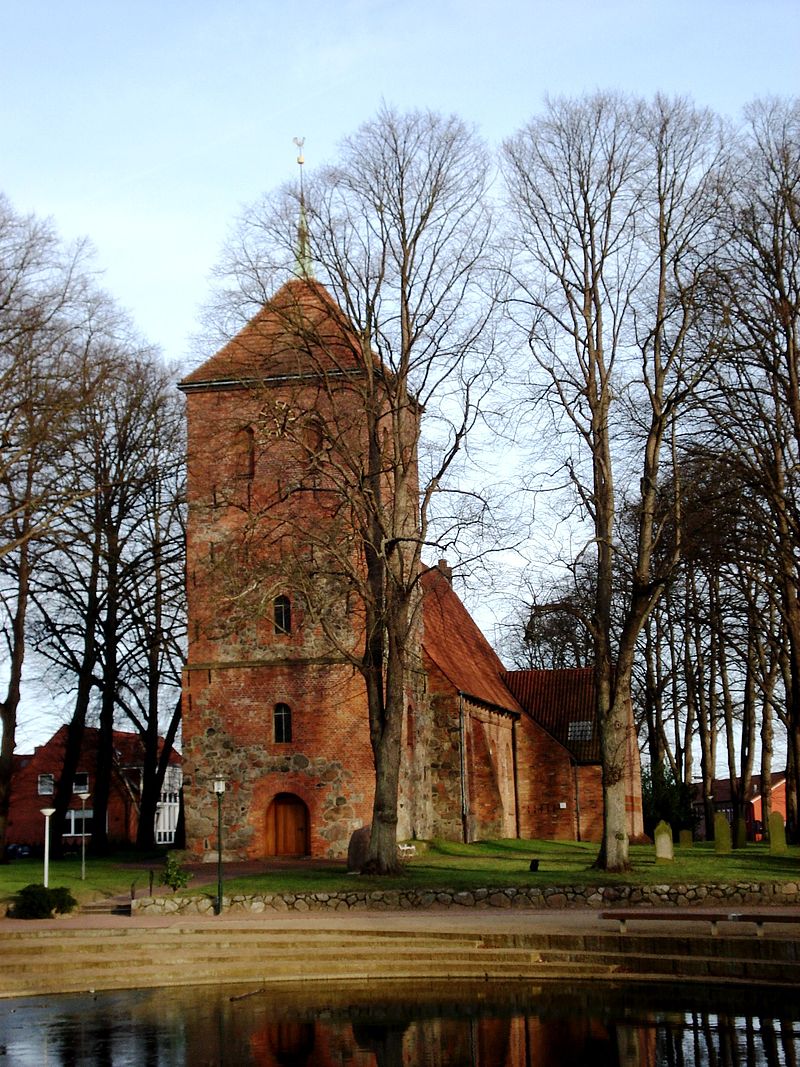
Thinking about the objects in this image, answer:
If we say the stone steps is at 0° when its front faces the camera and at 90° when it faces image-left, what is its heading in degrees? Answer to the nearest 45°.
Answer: approximately 0°

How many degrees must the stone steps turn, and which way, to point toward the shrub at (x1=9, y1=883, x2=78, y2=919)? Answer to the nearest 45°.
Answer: approximately 135° to its right

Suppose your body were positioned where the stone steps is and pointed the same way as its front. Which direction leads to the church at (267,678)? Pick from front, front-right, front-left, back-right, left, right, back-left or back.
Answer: back

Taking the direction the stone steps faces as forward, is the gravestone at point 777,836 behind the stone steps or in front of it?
behind

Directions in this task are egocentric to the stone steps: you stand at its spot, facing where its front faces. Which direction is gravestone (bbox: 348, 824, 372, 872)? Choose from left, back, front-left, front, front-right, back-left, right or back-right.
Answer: back

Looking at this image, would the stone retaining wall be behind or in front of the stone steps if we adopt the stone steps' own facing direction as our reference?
behind

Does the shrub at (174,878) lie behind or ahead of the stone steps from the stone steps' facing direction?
behind

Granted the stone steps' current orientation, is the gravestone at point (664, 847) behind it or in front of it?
behind
